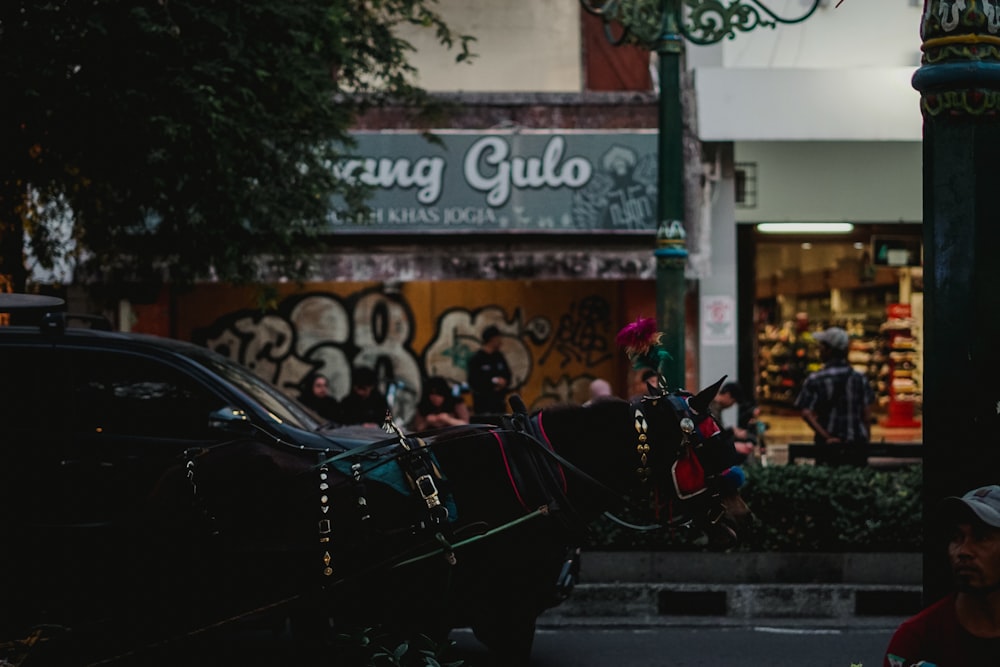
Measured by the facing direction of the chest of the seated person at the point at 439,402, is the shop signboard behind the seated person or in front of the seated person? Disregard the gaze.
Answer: behind

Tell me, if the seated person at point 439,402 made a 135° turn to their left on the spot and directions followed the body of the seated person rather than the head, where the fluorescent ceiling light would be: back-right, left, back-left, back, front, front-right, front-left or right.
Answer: front

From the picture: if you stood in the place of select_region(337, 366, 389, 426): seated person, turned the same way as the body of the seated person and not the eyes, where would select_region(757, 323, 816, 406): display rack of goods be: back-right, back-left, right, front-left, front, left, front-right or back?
back-left

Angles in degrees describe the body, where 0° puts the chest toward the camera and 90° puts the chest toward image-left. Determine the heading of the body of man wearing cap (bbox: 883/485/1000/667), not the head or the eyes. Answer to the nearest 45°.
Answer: approximately 45°

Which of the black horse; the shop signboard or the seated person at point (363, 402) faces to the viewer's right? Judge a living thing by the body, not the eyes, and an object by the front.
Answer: the black horse

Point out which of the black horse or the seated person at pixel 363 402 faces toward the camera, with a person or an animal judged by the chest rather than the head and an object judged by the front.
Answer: the seated person

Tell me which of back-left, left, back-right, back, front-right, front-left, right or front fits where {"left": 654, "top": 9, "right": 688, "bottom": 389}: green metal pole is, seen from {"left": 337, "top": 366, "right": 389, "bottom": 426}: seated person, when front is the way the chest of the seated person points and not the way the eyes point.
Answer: front-left

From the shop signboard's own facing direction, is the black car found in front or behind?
in front

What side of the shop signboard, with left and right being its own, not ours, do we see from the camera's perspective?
front

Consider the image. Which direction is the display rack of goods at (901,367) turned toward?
toward the camera

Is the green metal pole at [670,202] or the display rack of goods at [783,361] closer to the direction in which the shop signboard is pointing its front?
the green metal pole

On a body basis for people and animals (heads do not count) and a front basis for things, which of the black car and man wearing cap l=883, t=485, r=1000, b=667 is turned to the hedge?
the black car

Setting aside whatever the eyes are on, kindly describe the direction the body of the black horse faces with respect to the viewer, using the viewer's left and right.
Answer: facing to the right of the viewer

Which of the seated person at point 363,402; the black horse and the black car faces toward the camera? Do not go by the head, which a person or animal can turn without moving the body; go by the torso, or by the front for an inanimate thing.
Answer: the seated person

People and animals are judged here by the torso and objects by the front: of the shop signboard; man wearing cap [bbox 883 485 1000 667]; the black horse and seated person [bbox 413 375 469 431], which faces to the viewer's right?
the black horse

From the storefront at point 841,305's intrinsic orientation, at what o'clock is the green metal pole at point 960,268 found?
The green metal pole is roughly at 12 o'clock from the storefront.

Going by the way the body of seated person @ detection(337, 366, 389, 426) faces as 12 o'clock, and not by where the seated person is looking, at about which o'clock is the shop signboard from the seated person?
The shop signboard is roughly at 7 o'clock from the seated person.

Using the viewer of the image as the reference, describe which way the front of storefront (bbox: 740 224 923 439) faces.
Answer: facing the viewer
